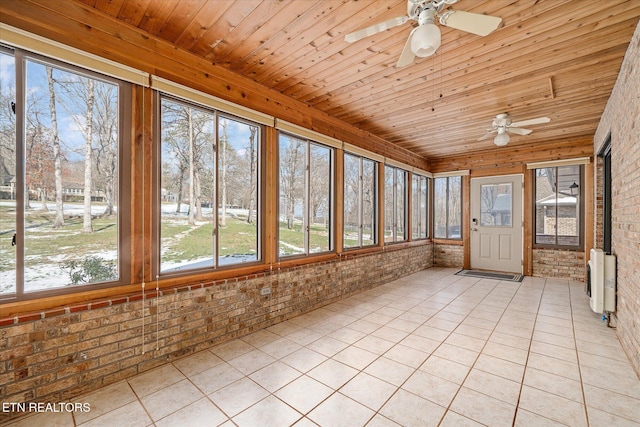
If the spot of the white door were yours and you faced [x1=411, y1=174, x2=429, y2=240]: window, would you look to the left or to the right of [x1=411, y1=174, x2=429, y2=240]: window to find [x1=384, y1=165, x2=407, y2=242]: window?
left

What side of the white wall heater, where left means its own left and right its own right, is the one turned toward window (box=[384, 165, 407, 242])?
front

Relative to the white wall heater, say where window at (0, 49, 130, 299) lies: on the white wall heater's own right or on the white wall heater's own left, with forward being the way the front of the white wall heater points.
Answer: on the white wall heater's own left

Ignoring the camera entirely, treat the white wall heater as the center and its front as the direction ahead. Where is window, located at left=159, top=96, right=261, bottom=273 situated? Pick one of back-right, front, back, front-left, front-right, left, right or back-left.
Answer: front-left

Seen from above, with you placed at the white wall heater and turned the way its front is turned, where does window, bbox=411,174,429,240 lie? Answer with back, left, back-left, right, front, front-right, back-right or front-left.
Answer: front-right

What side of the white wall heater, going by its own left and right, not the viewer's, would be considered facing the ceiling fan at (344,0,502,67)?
left

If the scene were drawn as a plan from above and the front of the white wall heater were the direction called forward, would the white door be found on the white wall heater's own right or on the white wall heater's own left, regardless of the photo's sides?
on the white wall heater's own right

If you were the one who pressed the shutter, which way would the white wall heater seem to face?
facing to the left of the viewer

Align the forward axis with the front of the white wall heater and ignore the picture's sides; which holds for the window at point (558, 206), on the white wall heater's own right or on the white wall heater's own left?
on the white wall heater's own right

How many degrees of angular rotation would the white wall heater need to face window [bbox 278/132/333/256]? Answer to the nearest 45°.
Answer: approximately 45° to its left

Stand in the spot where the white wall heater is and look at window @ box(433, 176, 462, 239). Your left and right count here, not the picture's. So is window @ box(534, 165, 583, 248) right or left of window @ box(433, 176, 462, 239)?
right
